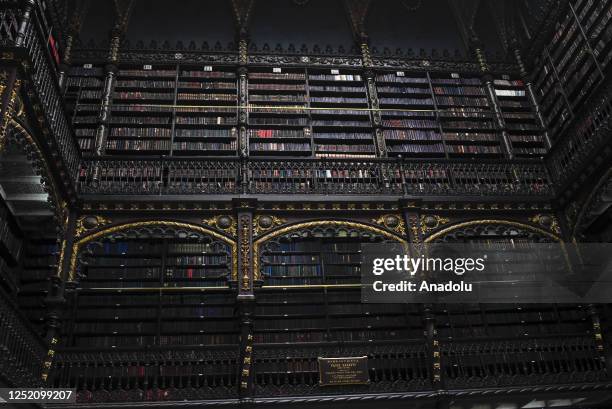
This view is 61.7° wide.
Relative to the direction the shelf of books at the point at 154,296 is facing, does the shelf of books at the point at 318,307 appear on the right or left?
on its left

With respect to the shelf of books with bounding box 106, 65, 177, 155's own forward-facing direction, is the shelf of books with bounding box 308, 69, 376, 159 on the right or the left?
on its left

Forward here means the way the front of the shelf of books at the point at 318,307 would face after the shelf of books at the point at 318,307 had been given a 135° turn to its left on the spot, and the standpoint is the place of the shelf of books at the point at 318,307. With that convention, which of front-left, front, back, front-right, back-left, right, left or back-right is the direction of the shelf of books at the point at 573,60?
front-right

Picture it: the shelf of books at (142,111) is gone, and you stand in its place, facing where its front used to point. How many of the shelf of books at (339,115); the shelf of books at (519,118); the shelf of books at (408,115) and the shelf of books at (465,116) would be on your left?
4

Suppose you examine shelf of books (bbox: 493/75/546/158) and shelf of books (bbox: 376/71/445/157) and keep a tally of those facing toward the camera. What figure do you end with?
2

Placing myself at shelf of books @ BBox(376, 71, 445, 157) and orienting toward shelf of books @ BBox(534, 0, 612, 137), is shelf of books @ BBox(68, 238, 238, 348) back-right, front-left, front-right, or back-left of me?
back-right

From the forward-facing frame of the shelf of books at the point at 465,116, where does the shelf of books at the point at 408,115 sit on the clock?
the shelf of books at the point at 408,115 is roughly at 2 o'clock from the shelf of books at the point at 465,116.

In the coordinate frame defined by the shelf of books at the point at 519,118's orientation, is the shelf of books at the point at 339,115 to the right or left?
on its right

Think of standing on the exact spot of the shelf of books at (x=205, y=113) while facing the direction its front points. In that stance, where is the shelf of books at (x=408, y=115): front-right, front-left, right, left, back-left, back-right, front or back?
left

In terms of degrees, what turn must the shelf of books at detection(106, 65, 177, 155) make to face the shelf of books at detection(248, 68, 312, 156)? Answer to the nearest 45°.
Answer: approximately 90° to its left

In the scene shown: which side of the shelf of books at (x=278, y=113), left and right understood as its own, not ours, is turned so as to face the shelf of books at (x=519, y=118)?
left
